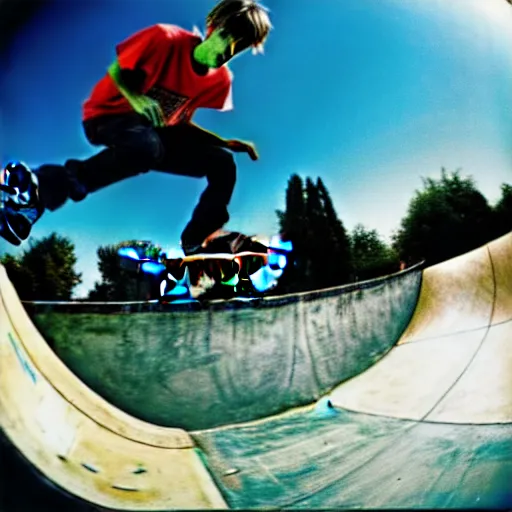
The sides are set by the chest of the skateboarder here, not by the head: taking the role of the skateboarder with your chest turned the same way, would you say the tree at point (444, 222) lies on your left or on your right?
on your left

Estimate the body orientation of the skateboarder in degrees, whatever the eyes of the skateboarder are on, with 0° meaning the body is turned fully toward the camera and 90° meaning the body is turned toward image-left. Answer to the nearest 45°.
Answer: approximately 315°
